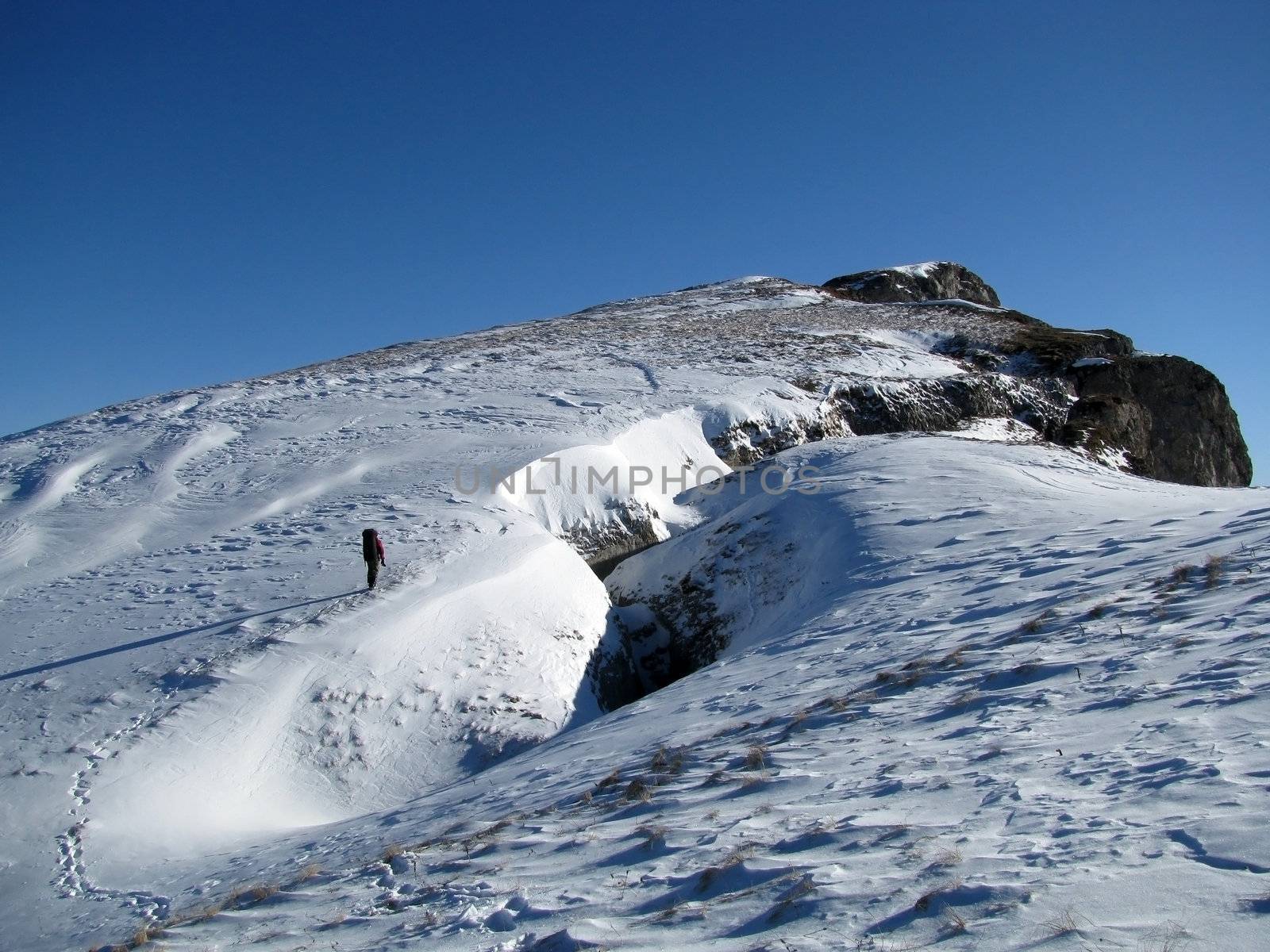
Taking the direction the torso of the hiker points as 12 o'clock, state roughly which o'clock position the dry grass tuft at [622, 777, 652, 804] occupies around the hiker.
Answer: The dry grass tuft is roughly at 4 o'clock from the hiker.

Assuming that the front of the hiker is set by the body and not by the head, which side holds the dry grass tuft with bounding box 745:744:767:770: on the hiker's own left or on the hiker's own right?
on the hiker's own right

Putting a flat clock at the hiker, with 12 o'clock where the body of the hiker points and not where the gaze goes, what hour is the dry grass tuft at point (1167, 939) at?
The dry grass tuft is roughly at 4 o'clock from the hiker.

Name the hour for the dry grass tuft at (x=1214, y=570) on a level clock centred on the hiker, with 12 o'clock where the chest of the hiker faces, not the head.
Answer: The dry grass tuft is roughly at 3 o'clock from the hiker.

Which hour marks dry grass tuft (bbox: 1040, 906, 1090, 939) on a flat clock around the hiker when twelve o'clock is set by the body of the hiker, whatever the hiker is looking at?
The dry grass tuft is roughly at 4 o'clock from the hiker.

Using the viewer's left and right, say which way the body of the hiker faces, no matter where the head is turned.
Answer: facing away from the viewer and to the right of the viewer
